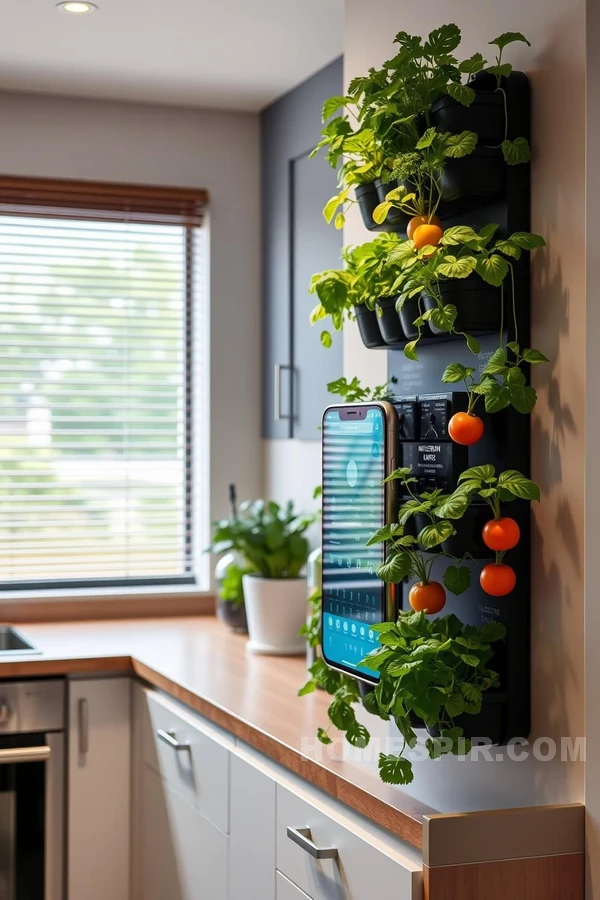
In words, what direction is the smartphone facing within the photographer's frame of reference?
facing the viewer and to the left of the viewer

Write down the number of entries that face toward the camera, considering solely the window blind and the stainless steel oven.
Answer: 2

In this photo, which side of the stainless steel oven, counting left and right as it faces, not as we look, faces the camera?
front

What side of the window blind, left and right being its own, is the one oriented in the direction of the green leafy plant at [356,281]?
front

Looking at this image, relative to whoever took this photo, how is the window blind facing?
facing the viewer

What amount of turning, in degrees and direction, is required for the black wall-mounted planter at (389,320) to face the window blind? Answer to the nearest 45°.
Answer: approximately 90° to its right
